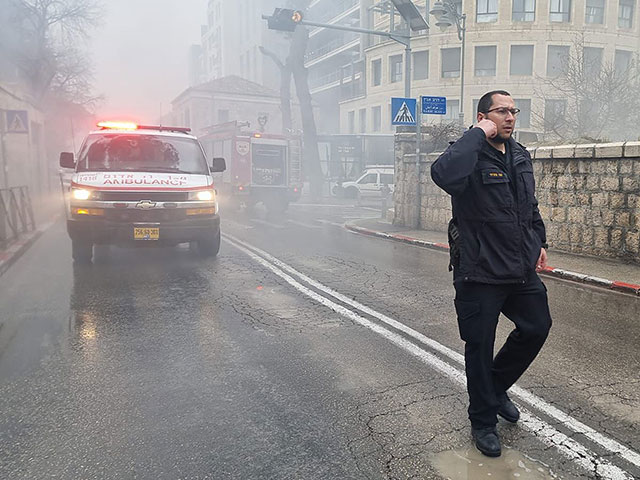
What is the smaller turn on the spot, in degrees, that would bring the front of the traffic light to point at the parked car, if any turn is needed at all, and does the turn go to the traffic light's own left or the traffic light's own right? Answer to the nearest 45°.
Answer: approximately 180°

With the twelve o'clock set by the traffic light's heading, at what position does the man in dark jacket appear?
The man in dark jacket is roughly at 12 o'clock from the traffic light.

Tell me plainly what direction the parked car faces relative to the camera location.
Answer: facing to the left of the viewer

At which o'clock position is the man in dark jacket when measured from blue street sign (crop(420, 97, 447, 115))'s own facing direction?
The man in dark jacket is roughly at 12 o'clock from the blue street sign.

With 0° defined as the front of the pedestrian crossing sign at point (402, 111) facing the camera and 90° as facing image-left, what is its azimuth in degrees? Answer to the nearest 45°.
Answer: approximately 0°

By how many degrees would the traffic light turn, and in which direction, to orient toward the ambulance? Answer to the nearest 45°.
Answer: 0° — it already faces it

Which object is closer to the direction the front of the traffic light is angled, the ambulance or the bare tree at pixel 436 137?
the ambulance

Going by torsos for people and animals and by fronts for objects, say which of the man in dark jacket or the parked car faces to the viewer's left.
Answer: the parked car

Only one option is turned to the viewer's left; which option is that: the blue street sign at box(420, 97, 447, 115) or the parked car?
the parked car

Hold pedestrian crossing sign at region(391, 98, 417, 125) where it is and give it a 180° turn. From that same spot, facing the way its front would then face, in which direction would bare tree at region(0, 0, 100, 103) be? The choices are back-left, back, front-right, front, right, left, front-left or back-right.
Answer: front-left

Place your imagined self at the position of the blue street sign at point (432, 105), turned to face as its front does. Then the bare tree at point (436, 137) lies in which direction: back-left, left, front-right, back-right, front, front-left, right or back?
back
